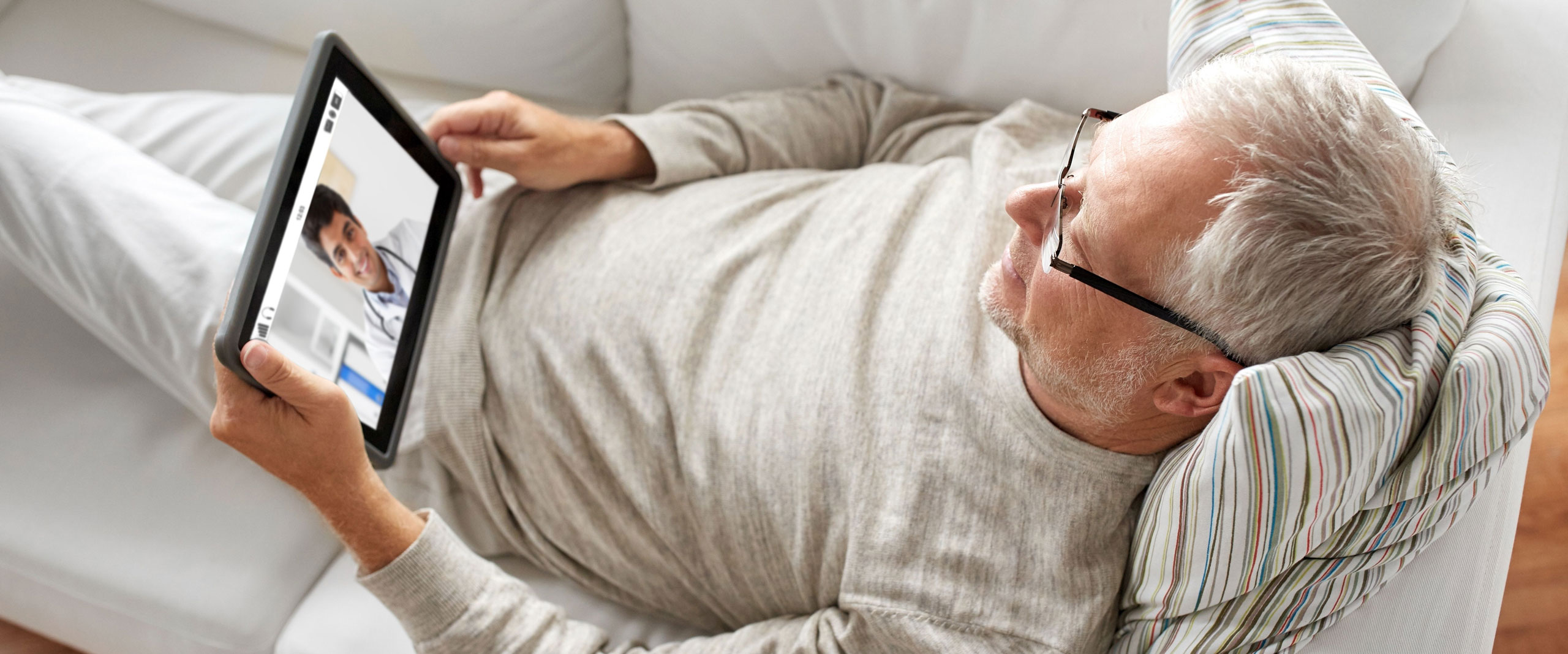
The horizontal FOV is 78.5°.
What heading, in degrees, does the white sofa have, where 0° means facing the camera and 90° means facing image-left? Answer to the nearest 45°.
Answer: approximately 0°
